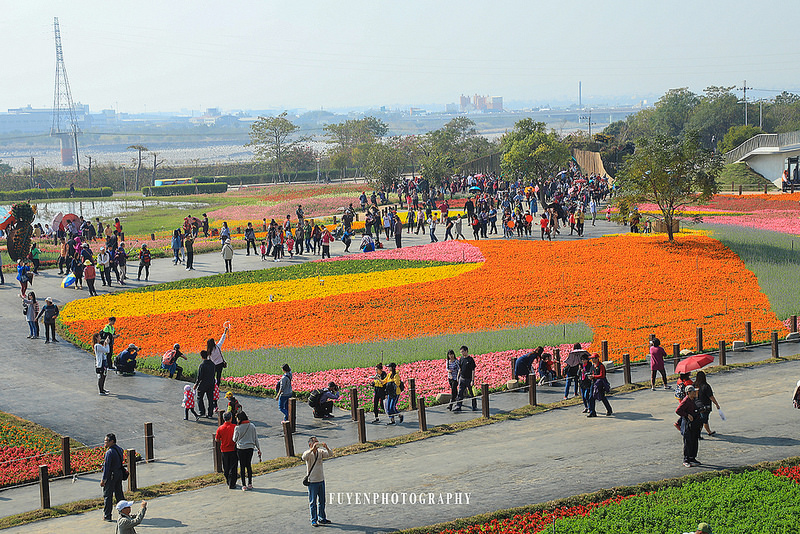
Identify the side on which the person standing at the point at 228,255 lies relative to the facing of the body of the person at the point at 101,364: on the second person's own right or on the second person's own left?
on the second person's own left

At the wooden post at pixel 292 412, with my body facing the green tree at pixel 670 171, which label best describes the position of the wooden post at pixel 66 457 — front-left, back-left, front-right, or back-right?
back-left

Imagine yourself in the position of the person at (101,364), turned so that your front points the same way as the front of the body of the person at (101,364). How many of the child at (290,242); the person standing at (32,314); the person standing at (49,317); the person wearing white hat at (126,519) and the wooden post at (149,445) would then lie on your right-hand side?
2

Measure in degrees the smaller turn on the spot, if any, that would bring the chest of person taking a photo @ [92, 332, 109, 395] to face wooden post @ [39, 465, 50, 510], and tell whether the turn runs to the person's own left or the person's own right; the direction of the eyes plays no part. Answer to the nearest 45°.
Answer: approximately 90° to the person's own right

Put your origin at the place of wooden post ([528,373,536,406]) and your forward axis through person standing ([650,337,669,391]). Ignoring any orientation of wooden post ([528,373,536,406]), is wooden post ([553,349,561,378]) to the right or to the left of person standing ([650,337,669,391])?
left

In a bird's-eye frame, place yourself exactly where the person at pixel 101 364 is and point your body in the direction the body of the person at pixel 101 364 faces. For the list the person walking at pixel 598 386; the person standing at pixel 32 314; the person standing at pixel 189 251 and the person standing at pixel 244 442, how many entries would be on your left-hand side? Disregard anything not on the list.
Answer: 2
